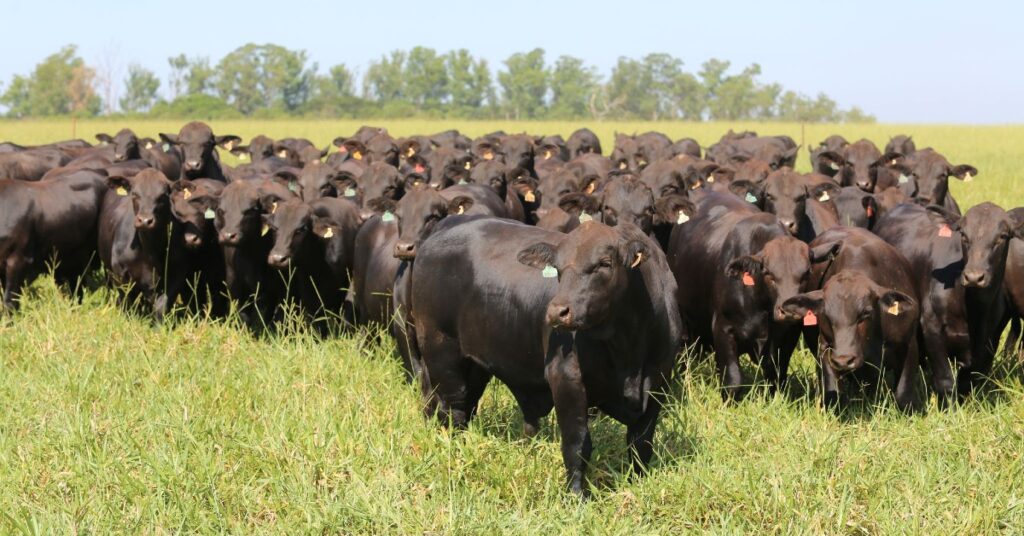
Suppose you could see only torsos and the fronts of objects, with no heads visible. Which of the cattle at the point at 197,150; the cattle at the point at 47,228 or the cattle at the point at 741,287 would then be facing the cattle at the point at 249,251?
the cattle at the point at 197,150

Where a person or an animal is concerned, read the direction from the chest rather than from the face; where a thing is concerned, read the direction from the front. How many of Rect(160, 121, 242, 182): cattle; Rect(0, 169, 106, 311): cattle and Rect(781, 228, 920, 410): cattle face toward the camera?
2

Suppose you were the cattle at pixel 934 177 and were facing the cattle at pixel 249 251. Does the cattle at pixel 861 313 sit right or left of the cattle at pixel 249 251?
left

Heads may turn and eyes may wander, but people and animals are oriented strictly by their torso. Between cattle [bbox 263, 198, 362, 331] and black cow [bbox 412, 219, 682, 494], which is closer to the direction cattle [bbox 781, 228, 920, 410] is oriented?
the black cow

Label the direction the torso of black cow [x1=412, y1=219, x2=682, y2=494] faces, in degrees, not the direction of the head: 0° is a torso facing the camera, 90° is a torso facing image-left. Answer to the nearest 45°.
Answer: approximately 315°

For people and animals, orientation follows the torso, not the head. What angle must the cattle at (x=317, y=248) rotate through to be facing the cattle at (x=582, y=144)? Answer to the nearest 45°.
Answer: approximately 180°

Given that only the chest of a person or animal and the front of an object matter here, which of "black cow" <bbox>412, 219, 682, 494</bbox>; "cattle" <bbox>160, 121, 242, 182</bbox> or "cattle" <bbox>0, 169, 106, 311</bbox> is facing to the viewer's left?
"cattle" <bbox>0, 169, 106, 311</bbox>

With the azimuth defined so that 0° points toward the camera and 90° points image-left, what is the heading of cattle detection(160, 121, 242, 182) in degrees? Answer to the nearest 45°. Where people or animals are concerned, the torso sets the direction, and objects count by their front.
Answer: approximately 0°

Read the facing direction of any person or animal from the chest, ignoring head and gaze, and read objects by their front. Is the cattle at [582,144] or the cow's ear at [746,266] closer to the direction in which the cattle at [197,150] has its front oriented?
the cow's ear

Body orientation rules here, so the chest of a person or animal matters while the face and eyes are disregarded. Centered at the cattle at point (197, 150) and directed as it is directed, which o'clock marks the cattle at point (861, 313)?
the cattle at point (861, 313) is roughly at 11 o'clock from the cattle at point (197, 150).

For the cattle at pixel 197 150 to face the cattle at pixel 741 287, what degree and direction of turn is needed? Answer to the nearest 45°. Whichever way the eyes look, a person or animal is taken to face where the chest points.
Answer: approximately 45° to its left
